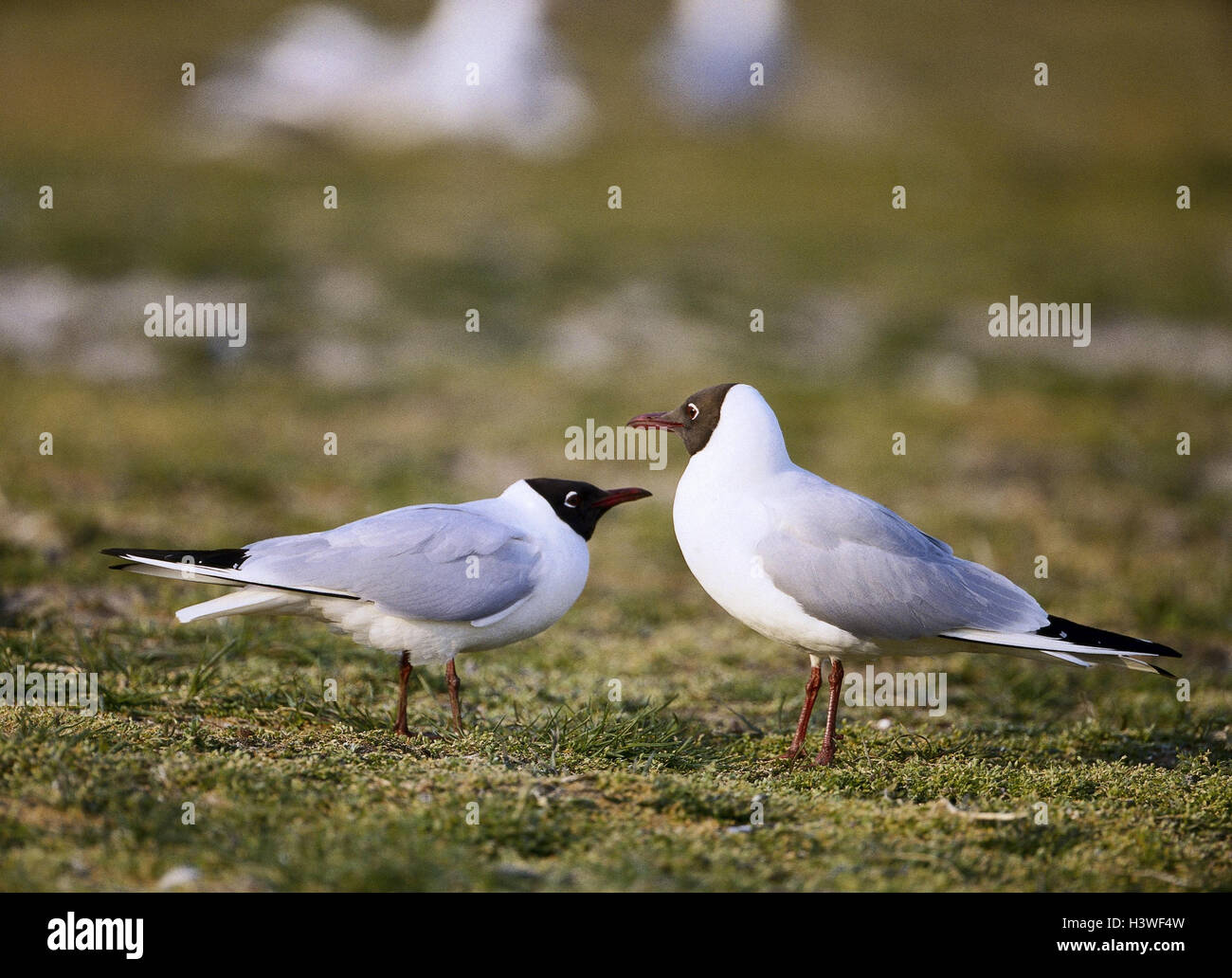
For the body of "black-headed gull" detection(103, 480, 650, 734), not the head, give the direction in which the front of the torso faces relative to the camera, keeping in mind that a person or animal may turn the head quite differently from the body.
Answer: to the viewer's right

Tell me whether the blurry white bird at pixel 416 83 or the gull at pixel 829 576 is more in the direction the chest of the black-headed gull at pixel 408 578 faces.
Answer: the gull

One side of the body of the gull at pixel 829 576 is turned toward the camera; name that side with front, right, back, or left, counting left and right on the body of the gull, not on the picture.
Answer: left

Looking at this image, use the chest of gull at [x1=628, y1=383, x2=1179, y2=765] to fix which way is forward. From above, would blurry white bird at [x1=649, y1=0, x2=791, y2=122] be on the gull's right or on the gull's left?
on the gull's right

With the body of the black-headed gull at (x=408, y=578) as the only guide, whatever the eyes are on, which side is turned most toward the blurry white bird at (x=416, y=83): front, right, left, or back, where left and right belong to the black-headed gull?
left

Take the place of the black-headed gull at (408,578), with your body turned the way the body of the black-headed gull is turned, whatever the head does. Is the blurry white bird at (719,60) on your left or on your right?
on your left

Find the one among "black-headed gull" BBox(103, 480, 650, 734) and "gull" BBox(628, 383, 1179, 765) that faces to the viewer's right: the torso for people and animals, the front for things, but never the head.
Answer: the black-headed gull

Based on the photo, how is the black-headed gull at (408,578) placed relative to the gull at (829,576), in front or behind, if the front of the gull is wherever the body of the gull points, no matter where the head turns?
in front

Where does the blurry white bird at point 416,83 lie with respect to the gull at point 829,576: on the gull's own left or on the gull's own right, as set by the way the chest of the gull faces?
on the gull's own right

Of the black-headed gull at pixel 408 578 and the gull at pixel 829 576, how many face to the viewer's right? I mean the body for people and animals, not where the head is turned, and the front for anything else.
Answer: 1

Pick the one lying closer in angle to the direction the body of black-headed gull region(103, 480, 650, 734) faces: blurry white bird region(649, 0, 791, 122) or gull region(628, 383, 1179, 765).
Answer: the gull
